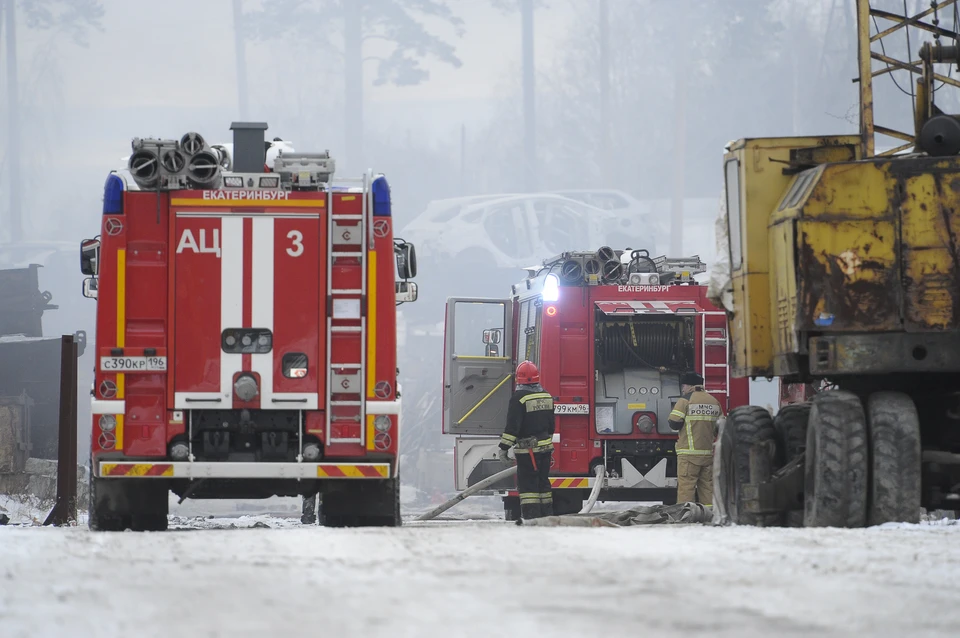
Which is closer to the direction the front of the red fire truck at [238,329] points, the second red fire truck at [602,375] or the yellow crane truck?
the second red fire truck

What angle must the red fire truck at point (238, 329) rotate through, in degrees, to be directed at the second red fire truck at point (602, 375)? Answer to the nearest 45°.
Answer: approximately 45° to its right

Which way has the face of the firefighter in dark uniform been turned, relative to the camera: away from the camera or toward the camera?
away from the camera

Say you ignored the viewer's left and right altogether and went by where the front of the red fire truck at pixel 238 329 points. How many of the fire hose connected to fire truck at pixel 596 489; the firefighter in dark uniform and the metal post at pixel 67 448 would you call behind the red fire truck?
0

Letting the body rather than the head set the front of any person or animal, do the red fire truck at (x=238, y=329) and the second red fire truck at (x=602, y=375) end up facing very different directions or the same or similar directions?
same or similar directions

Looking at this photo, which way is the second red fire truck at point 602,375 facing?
away from the camera

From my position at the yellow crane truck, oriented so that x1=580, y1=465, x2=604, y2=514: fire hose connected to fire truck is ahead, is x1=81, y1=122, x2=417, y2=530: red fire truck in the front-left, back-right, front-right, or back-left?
front-left

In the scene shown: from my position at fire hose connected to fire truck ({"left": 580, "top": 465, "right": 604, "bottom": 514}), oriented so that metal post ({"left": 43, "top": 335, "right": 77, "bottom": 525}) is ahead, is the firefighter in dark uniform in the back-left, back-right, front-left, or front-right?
front-left

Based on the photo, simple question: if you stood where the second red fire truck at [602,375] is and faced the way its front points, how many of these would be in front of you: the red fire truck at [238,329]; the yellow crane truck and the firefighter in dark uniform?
0

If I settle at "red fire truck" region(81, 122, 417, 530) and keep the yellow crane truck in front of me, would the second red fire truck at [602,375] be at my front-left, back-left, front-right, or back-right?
front-left

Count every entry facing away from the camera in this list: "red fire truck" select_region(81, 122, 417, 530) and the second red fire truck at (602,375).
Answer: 2

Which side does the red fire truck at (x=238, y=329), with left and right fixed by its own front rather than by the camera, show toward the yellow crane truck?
right

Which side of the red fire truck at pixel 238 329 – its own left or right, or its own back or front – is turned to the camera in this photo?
back

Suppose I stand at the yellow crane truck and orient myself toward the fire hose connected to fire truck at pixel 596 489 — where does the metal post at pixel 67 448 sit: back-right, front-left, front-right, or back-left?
front-left

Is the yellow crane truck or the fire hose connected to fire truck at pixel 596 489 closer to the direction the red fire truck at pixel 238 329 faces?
the fire hose connected to fire truck
